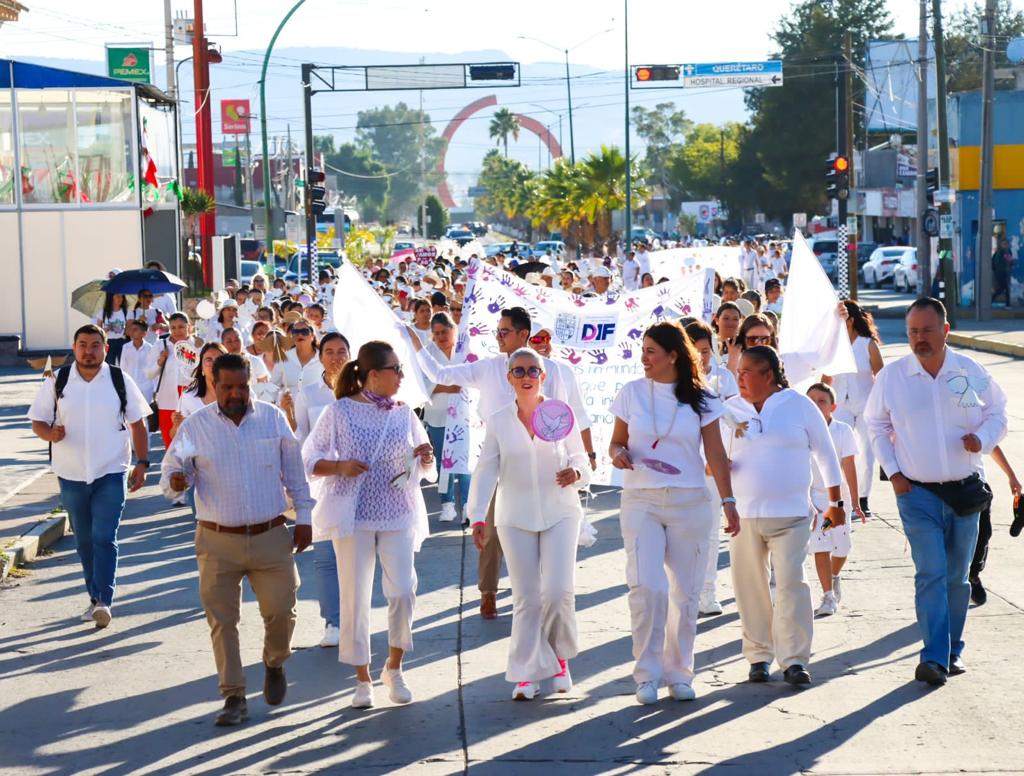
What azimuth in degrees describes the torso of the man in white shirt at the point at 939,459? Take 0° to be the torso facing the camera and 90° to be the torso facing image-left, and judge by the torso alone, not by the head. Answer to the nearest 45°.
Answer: approximately 0°

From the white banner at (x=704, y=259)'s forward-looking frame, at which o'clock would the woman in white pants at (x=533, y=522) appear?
The woman in white pants is roughly at 12 o'clock from the white banner.

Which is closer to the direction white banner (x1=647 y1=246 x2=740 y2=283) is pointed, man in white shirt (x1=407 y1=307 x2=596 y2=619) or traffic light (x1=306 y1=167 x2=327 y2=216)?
the man in white shirt

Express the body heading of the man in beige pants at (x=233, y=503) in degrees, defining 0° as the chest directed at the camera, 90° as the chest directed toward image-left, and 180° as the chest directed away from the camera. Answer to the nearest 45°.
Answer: approximately 0°

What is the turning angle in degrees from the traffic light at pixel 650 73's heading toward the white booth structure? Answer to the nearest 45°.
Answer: approximately 45° to its right

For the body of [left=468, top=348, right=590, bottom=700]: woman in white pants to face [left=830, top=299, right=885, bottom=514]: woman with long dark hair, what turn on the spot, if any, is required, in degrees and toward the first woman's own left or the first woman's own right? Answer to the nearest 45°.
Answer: approximately 135° to the first woman's own left

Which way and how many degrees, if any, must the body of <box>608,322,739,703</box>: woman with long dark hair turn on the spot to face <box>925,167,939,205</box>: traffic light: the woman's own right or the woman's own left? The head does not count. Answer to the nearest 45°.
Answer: approximately 180°

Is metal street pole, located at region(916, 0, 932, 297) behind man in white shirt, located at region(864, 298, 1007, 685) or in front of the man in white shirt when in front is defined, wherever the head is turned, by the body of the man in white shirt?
behind
